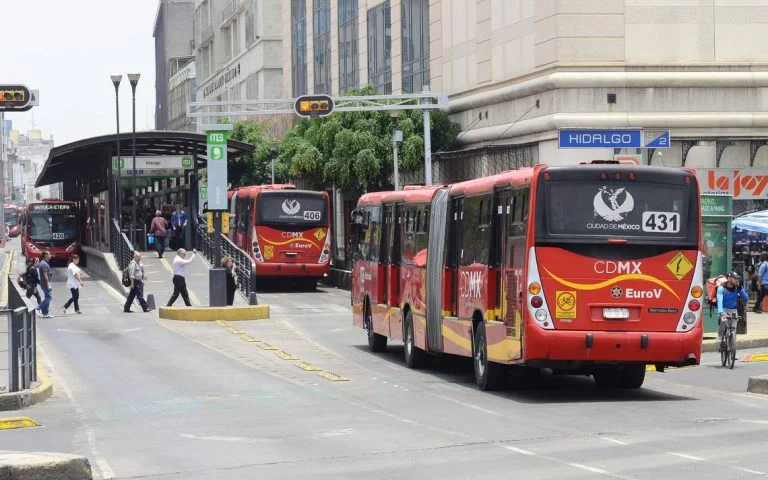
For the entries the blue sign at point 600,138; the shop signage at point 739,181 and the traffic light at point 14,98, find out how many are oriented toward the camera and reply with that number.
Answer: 3

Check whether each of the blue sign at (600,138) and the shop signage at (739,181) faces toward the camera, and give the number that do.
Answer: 2

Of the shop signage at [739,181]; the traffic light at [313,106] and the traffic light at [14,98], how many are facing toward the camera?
3

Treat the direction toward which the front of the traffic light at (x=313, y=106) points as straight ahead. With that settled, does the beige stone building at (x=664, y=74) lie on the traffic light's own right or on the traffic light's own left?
on the traffic light's own left

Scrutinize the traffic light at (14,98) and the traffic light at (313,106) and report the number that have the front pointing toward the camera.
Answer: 2

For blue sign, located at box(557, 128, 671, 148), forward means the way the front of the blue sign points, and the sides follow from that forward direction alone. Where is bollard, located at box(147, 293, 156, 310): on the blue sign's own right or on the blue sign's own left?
on the blue sign's own right

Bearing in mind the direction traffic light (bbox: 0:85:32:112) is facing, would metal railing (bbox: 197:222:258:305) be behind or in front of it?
behind

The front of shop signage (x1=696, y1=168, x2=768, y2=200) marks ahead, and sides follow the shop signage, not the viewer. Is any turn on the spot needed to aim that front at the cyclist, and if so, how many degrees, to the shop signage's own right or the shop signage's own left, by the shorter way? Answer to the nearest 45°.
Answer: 0° — it already faces them

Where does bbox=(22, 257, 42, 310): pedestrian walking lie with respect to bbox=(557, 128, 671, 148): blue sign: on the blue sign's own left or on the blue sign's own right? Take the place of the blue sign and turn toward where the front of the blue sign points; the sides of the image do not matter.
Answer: on the blue sign's own right

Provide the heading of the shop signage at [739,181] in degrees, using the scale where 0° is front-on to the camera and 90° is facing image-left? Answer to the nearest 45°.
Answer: approximately 0°
